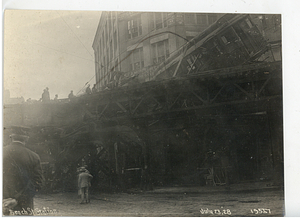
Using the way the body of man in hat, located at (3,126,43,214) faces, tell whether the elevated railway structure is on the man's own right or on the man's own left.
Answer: on the man's own right

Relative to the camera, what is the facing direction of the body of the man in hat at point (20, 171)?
away from the camera
